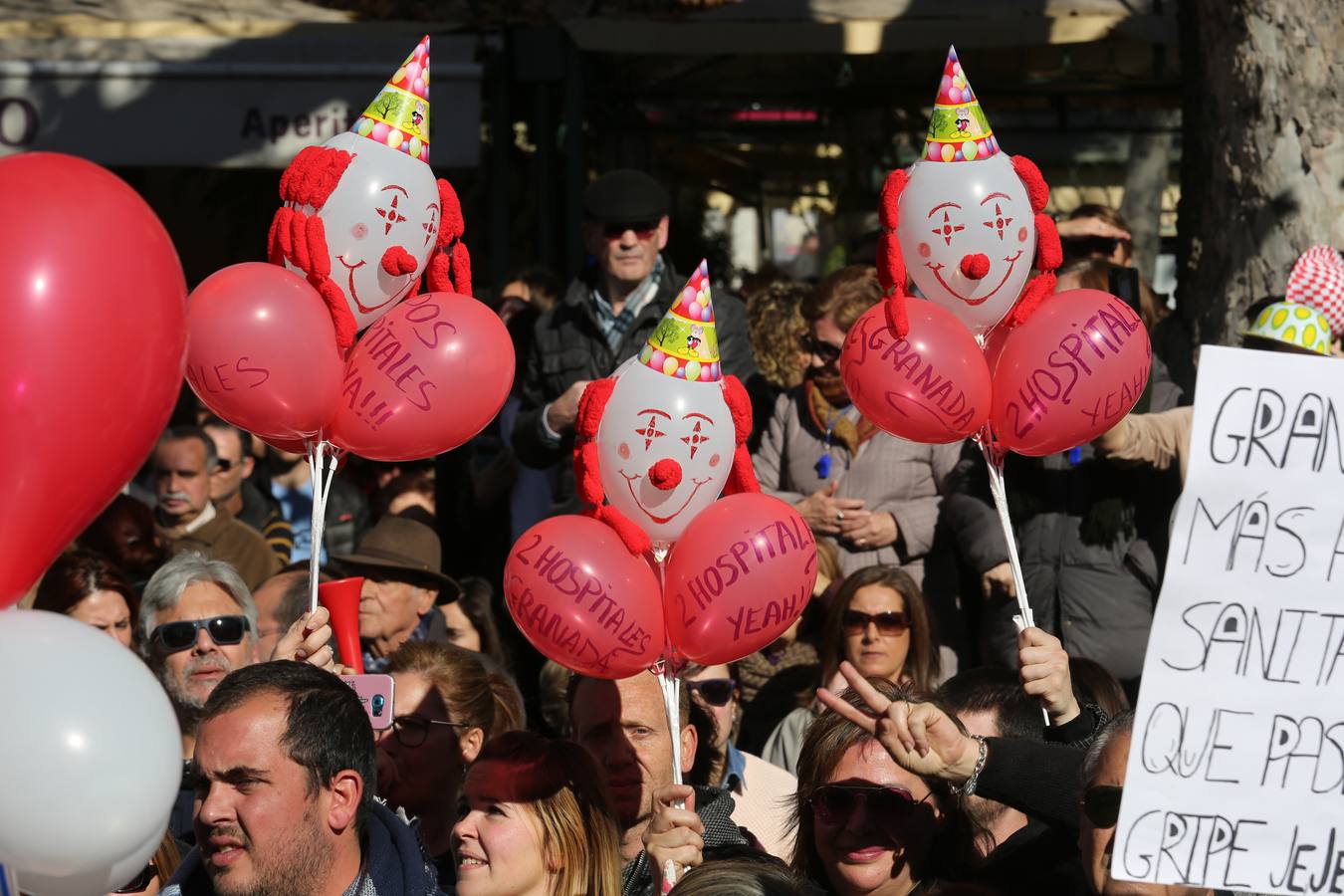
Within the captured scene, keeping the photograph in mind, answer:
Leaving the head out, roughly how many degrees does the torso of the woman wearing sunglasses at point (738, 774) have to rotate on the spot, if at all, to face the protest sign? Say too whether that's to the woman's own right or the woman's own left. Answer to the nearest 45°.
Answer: approximately 90° to the woman's own left

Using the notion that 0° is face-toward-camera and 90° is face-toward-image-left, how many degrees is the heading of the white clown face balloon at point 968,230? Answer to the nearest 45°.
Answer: approximately 0°

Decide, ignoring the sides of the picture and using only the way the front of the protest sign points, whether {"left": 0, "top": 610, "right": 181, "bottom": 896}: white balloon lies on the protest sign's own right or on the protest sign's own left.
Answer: on the protest sign's own right

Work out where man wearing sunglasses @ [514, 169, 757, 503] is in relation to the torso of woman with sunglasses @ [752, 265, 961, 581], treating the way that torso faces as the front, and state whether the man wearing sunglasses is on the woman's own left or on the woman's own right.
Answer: on the woman's own right

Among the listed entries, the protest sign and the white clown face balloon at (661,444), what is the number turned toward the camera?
2

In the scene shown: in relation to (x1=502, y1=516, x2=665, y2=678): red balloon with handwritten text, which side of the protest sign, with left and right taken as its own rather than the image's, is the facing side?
right

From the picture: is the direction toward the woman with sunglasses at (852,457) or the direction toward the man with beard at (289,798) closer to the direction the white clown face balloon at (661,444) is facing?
the man with beard

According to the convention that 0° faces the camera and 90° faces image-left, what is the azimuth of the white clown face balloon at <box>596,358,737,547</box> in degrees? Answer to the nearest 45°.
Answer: approximately 0°
